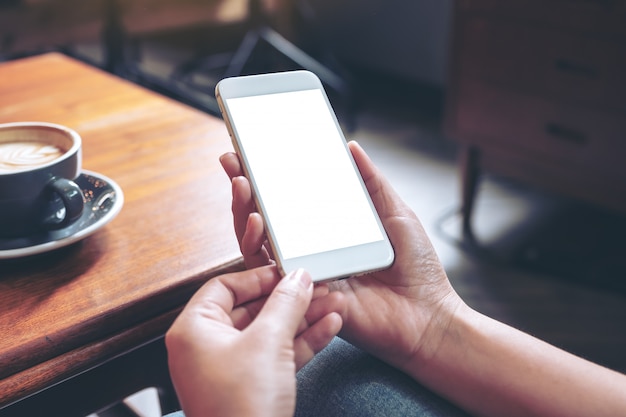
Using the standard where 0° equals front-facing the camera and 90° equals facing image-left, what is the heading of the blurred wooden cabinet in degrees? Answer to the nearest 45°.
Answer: approximately 45°

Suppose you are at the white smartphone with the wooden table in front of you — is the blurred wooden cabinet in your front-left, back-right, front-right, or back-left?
back-right
